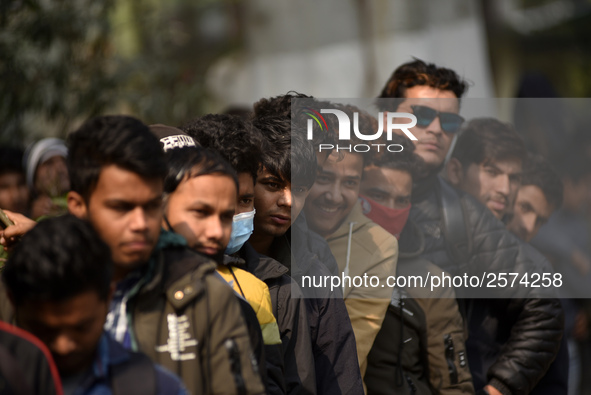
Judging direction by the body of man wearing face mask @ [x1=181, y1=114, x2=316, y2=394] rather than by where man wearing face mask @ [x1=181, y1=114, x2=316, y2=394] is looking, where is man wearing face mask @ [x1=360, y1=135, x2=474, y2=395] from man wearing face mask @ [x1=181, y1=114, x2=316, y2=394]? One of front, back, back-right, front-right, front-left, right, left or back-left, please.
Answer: back

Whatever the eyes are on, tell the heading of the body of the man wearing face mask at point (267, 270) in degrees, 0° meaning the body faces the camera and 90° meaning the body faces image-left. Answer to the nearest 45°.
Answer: approximately 45°

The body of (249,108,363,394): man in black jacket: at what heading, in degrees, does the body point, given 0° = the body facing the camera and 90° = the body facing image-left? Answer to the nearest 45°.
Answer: approximately 45°

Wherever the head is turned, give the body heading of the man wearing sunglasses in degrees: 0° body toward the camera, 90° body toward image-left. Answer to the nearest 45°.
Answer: approximately 45°

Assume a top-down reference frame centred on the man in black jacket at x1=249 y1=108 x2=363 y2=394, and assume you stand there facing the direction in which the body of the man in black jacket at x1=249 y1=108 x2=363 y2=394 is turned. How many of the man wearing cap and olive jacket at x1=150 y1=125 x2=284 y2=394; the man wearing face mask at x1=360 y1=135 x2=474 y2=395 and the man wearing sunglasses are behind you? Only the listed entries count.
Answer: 2

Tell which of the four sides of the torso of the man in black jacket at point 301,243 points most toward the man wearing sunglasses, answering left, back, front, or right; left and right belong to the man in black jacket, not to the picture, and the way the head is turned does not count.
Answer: back

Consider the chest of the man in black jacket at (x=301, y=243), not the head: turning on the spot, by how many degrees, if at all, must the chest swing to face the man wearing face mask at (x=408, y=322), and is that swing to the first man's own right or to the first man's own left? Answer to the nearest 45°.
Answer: approximately 180°

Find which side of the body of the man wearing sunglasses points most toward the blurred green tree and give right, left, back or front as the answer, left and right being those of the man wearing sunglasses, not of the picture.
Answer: right
